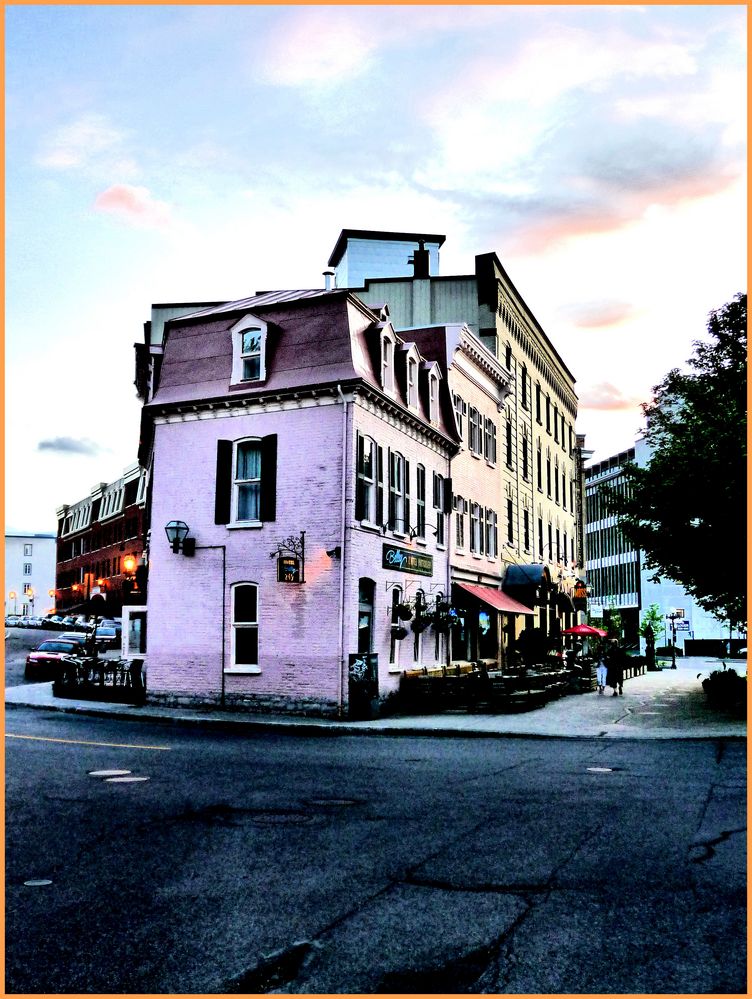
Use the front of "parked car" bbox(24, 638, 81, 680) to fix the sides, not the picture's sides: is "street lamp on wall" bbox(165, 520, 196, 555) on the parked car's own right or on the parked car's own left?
on the parked car's own left

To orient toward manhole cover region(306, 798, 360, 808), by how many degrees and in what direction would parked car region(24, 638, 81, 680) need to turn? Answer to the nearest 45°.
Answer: approximately 45° to its left

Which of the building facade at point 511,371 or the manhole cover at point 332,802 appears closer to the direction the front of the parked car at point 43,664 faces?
the manhole cover

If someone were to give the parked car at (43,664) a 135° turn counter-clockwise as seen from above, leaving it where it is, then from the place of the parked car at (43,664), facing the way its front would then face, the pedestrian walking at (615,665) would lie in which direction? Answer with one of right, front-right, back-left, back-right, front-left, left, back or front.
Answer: front-right

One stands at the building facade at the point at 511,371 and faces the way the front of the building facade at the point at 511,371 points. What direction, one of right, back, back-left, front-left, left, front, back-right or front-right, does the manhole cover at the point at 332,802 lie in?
right

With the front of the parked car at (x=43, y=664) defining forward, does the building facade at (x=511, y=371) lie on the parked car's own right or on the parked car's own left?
on the parked car's own left

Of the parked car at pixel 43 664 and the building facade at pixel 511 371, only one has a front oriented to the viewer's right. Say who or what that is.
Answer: the building facade

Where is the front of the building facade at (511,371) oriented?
to the viewer's right

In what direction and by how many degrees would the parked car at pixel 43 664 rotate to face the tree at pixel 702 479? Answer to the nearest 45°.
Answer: approximately 90° to its left

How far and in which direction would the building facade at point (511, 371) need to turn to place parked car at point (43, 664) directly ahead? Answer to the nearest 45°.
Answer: approximately 180°
